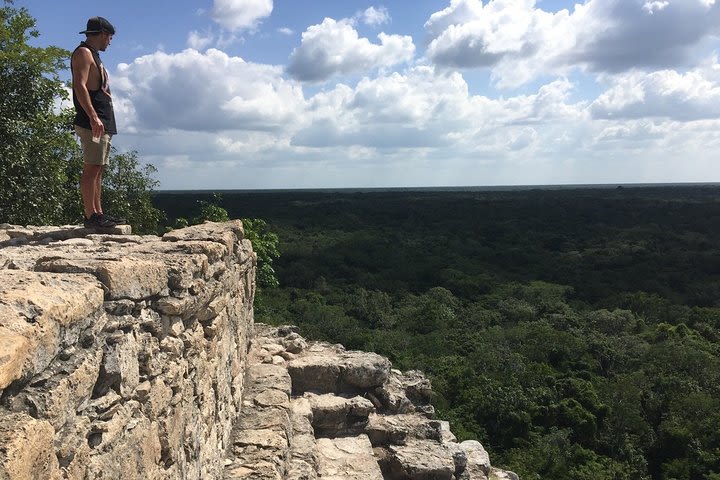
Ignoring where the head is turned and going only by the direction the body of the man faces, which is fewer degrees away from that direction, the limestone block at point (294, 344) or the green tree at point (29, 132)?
the limestone block

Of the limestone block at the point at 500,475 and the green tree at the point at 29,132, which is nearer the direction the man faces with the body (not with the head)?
the limestone block

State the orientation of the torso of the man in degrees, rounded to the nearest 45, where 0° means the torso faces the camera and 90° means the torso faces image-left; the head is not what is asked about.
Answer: approximately 270°

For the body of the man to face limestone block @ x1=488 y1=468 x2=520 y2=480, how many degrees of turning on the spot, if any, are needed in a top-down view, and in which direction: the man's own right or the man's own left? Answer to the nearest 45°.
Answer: approximately 45° to the man's own right

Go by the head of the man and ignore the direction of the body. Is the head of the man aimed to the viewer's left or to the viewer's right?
to the viewer's right
